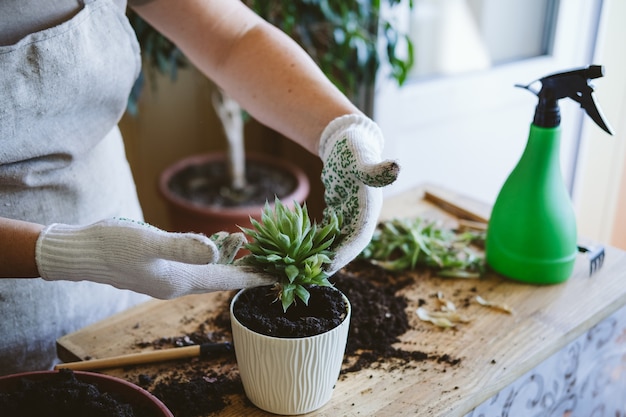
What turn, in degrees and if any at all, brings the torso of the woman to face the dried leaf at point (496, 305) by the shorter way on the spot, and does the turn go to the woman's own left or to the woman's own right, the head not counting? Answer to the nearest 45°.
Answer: approximately 45° to the woman's own left

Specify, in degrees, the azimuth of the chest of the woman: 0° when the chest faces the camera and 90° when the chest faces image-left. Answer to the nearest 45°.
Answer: approximately 315°

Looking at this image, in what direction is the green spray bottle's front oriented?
to the viewer's right

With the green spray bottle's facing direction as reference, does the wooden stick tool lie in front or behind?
behind
